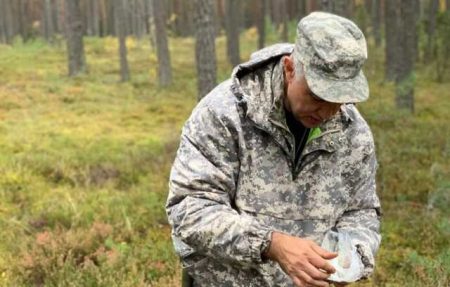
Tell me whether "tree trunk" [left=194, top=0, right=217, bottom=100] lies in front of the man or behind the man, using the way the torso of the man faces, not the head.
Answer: behind

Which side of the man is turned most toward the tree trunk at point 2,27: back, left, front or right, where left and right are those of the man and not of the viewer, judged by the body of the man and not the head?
back

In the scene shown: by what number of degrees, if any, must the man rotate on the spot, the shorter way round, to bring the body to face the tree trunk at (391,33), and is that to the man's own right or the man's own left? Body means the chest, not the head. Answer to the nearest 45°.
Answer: approximately 135° to the man's own left

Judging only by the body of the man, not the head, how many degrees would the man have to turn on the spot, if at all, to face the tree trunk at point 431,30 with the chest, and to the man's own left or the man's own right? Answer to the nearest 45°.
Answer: approximately 135° to the man's own left

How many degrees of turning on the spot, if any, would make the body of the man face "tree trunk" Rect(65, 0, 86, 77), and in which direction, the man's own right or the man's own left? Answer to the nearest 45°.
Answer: approximately 135° to the man's own left

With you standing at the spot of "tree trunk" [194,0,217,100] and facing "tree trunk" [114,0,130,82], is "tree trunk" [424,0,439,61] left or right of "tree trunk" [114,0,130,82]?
right

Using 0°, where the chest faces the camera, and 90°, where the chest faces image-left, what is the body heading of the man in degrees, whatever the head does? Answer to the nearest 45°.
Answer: approximately 315°

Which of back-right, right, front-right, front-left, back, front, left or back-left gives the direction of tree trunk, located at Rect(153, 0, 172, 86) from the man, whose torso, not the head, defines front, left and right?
back-left
